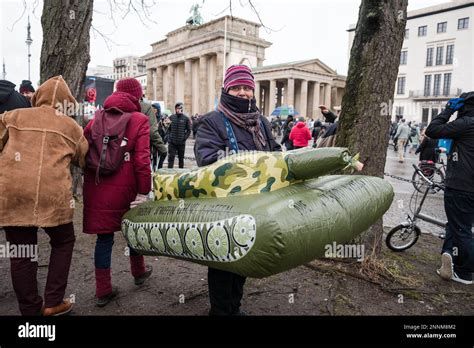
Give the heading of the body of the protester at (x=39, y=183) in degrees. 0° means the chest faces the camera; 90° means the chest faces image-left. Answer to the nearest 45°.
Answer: approximately 180°

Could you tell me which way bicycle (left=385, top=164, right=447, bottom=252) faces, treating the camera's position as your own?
facing to the left of the viewer

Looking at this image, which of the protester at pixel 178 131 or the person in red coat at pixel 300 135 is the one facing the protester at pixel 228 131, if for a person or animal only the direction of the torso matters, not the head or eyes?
the protester at pixel 178 131

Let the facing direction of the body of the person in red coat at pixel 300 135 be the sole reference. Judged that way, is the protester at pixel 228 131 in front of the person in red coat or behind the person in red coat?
behind

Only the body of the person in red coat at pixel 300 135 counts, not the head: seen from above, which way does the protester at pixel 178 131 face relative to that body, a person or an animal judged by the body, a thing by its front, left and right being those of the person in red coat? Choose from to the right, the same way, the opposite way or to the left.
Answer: the opposite way

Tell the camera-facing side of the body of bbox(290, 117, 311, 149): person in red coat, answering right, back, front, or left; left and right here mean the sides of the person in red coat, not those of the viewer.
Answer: back

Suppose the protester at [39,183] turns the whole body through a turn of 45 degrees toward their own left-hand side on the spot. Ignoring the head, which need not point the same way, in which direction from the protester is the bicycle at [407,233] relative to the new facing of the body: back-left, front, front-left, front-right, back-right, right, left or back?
back-right

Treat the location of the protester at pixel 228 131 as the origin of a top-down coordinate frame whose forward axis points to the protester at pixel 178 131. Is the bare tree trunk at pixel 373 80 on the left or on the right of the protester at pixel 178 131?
right

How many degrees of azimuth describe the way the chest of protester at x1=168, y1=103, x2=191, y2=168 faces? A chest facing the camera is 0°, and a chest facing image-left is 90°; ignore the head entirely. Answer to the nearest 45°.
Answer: approximately 0°

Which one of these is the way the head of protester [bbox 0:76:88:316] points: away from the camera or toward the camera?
away from the camera

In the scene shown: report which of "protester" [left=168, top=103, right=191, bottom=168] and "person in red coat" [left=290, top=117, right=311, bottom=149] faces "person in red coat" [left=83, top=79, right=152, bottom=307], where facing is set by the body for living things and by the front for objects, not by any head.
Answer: the protester

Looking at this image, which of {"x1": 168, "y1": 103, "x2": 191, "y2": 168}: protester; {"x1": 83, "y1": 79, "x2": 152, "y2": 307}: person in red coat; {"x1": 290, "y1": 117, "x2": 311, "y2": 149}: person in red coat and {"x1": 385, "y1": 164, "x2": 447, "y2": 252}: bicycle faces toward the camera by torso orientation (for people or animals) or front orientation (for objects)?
the protester

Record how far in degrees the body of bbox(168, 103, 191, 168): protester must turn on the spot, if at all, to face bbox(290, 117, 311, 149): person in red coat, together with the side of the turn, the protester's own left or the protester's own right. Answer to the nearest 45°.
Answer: approximately 90° to the protester's own left
